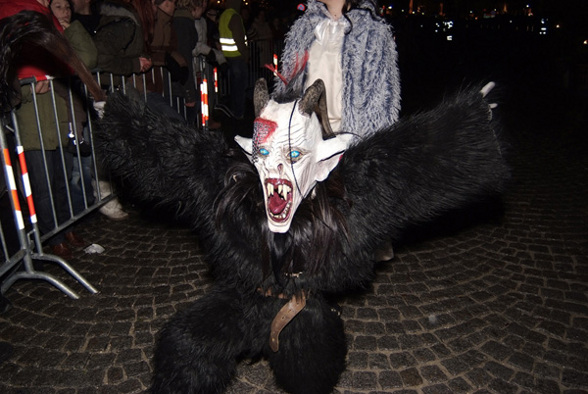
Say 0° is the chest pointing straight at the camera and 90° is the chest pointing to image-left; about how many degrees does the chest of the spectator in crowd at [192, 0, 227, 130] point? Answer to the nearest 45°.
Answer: approximately 315°

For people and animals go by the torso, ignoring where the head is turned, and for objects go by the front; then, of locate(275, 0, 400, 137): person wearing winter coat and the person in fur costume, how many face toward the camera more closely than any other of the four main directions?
2

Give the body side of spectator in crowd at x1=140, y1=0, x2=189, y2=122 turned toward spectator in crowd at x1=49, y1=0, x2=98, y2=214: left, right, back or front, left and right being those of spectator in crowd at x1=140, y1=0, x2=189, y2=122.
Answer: right

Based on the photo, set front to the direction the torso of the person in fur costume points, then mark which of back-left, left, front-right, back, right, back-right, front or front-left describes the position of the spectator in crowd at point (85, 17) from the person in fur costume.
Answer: back-right

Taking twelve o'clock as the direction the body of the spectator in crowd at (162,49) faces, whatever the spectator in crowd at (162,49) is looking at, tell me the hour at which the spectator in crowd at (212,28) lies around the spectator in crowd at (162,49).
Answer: the spectator in crowd at (212,28) is roughly at 8 o'clock from the spectator in crowd at (162,49).

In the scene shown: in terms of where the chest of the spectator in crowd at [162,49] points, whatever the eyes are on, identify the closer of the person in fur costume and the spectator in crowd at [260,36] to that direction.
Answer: the person in fur costume
